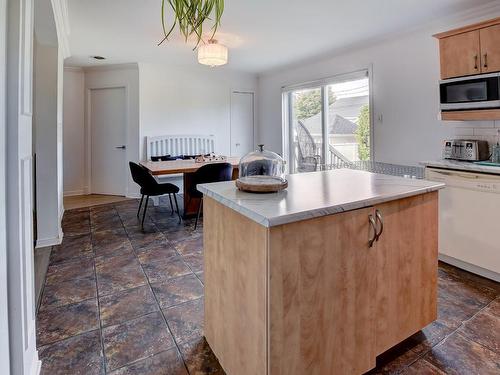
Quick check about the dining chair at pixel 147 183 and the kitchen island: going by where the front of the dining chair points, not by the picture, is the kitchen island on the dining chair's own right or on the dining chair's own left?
on the dining chair's own right

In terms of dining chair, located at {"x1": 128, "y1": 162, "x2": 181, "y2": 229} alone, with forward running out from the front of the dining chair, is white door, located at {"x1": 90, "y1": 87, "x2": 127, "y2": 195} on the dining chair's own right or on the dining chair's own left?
on the dining chair's own left

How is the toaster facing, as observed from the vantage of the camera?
facing the viewer and to the left of the viewer

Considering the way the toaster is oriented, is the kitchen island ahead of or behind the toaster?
ahead

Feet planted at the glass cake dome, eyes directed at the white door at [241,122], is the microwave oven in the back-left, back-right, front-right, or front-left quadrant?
front-right
